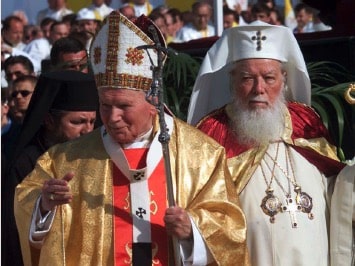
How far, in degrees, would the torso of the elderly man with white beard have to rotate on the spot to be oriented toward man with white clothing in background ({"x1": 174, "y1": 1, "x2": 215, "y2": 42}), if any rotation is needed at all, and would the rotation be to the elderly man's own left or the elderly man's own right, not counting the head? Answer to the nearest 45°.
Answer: approximately 180°

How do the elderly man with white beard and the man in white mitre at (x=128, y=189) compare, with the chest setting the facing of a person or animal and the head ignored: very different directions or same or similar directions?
same or similar directions

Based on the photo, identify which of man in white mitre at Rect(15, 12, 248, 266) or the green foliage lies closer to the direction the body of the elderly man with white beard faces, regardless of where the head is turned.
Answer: the man in white mitre

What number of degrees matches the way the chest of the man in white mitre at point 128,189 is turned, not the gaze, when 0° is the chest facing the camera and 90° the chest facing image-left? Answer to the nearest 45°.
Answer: approximately 0°

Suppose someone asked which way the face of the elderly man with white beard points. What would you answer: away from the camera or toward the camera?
toward the camera

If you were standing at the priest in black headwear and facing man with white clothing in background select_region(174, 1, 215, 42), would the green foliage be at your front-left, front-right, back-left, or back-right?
front-right

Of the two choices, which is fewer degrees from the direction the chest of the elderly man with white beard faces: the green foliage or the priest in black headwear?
the priest in black headwear

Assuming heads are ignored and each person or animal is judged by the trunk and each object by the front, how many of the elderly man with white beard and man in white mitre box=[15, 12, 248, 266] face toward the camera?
2

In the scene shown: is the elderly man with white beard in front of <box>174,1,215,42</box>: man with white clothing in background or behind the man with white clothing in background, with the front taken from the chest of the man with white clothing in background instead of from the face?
in front

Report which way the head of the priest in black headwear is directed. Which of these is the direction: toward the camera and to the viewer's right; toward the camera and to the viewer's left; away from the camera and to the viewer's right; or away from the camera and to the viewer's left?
toward the camera and to the viewer's right

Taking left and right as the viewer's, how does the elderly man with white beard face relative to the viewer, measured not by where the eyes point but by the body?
facing the viewer

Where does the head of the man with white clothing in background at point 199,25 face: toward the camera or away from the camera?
toward the camera

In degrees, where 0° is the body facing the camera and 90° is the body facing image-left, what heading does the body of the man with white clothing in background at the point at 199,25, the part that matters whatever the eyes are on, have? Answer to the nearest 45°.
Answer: approximately 315°
